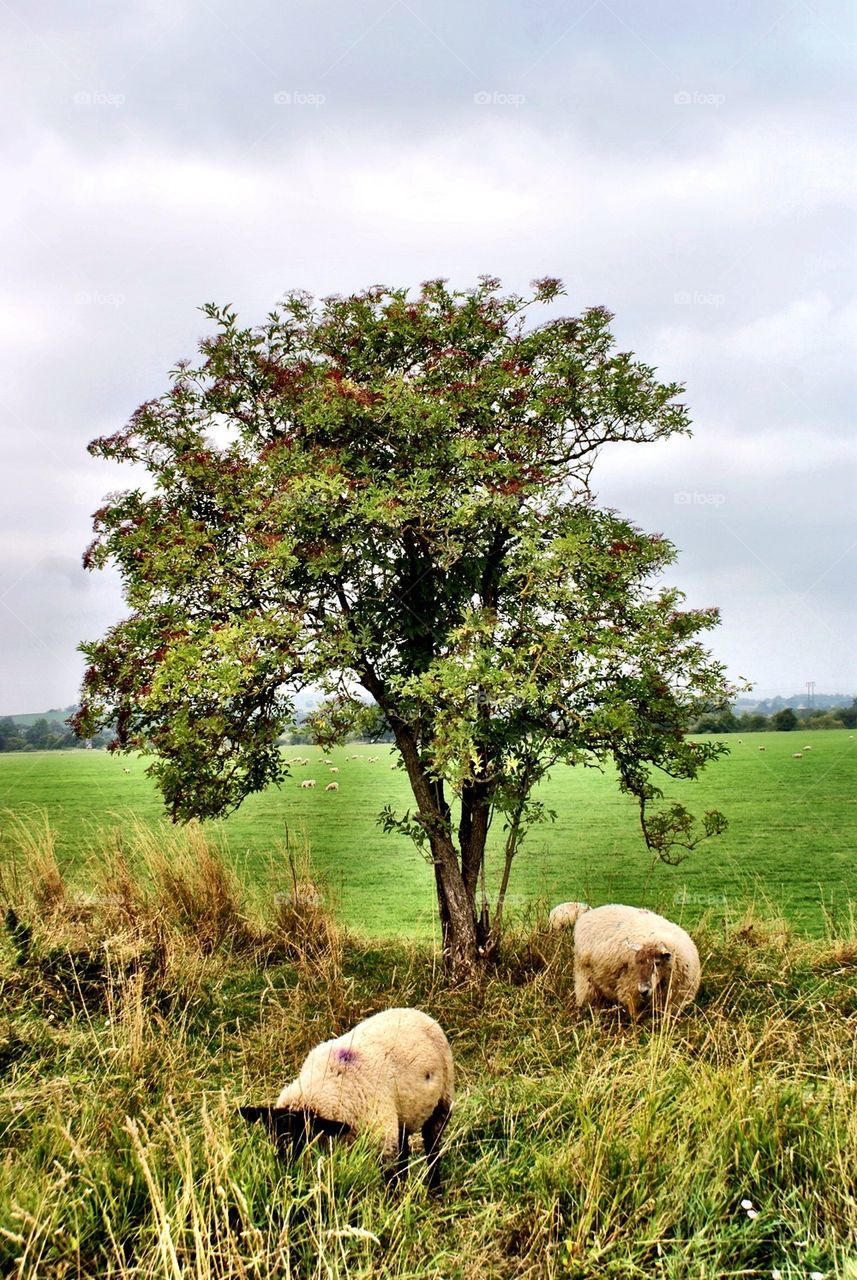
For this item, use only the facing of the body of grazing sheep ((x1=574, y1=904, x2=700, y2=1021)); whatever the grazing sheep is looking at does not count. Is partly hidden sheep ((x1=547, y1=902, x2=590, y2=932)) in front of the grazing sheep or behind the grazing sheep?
behind

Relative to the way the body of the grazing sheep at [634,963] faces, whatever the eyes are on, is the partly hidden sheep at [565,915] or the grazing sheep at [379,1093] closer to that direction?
the grazing sheep

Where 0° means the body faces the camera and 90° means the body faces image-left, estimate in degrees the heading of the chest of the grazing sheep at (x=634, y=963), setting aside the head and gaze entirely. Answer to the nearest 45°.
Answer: approximately 315°

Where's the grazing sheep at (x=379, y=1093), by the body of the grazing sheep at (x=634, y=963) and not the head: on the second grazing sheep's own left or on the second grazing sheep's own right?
on the second grazing sheep's own right

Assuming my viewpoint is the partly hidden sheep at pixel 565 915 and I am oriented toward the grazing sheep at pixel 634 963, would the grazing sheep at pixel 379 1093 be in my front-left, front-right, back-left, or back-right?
front-right
